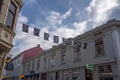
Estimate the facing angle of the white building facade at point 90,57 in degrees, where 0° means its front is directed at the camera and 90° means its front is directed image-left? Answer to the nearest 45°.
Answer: approximately 45°

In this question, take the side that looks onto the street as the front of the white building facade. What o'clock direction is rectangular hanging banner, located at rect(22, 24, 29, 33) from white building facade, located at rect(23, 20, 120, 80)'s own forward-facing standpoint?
The rectangular hanging banner is roughly at 11 o'clock from the white building facade.
